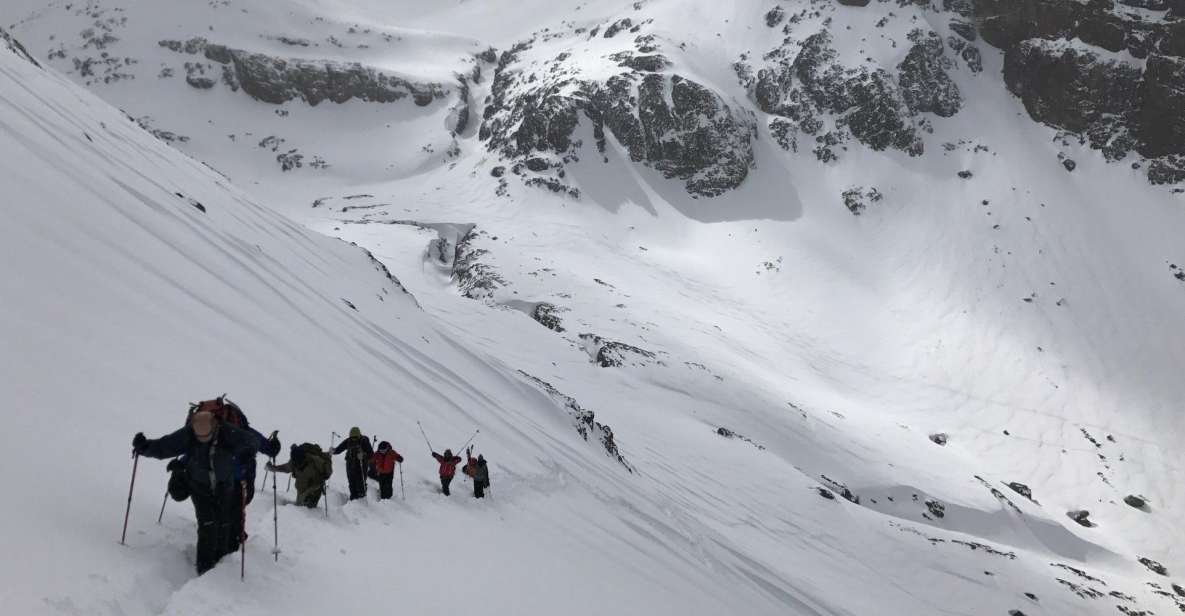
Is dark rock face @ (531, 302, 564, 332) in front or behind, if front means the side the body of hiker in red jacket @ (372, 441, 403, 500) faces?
behind

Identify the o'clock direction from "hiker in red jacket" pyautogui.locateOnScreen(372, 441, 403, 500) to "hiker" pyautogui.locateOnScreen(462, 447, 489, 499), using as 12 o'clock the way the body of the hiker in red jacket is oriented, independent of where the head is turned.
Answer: The hiker is roughly at 7 o'clock from the hiker in red jacket.

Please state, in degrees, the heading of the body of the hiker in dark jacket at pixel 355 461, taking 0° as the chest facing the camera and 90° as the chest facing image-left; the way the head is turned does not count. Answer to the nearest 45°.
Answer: approximately 0°

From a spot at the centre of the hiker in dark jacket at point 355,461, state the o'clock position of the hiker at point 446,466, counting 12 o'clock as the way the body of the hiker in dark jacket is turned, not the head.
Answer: The hiker is roughly at 7 o'clock from the hiker in dark jacket.

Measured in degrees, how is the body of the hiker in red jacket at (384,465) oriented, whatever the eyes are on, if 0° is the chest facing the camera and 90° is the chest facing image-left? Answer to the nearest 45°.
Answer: approximately 0°

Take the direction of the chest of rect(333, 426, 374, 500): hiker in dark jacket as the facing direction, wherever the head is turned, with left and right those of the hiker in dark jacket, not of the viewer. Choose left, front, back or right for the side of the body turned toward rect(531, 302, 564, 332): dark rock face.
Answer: back

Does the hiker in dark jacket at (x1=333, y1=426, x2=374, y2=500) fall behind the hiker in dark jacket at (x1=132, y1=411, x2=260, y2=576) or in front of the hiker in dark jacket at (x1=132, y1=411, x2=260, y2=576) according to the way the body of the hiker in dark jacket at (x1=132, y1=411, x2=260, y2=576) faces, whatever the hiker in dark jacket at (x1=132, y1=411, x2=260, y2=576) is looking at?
behind

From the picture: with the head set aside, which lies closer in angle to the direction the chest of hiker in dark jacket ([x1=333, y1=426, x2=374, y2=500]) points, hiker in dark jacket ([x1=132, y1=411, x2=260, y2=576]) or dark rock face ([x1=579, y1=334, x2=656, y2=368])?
the hiker in dark jacket

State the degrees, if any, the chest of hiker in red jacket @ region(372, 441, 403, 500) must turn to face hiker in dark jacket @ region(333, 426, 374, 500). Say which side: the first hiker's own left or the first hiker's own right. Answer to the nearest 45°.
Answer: approximately 45° to the first hiker's own right
